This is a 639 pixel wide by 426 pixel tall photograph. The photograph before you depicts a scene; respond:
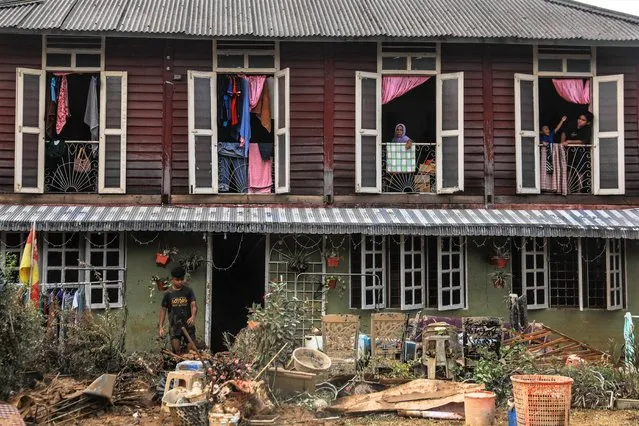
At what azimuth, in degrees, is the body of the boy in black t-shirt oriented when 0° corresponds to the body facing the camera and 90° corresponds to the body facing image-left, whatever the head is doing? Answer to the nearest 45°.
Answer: approximately 0°

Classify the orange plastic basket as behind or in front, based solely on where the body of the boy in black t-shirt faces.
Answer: in front

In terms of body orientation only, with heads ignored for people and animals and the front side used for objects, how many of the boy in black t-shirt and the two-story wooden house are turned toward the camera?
2

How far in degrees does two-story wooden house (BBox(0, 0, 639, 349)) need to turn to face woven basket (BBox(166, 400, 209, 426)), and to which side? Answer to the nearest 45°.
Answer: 0° — it already faces it

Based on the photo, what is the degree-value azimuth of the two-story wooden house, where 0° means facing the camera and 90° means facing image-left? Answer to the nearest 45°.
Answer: approximately 0°

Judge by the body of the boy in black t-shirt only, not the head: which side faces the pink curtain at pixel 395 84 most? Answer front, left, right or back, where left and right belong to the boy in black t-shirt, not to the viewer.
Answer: left

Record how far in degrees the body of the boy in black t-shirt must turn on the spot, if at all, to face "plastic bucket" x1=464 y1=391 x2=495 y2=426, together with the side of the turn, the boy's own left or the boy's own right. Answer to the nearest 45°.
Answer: approximately 45° to the boy's own left

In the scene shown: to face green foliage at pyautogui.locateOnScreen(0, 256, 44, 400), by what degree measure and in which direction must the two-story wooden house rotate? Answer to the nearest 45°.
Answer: approximately 45° to its right

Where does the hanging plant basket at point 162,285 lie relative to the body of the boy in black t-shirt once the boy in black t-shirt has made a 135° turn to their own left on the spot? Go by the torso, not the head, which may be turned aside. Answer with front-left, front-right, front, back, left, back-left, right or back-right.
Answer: front-left

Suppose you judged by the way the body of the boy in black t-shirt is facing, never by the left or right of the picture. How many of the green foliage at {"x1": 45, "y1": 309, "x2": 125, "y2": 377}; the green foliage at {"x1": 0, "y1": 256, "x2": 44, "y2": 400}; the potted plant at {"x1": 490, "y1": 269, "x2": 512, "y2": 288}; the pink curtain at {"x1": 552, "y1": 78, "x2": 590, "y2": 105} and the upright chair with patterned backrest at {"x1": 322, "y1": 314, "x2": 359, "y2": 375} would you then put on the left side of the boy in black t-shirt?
3
